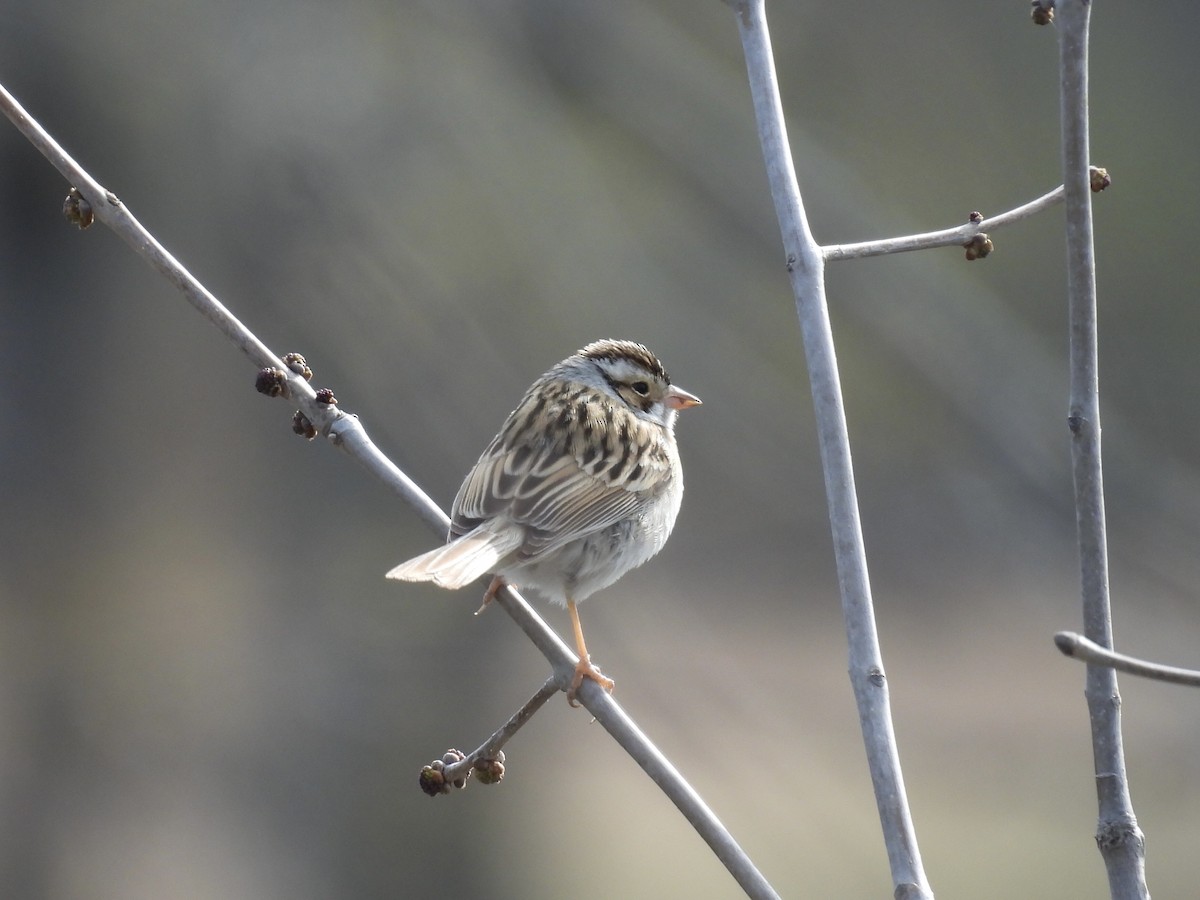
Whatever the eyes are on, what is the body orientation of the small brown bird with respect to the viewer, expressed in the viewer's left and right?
facing away from the viewer and to the right of the viewer

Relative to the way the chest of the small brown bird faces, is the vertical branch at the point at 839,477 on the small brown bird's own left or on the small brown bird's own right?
on the small brown bird's own right

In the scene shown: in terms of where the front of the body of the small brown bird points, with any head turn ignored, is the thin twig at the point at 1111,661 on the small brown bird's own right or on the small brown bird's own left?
on the small brown bird's own right

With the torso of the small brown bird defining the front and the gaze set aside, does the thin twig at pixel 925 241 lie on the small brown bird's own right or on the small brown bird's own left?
on the small brown bird's own right
